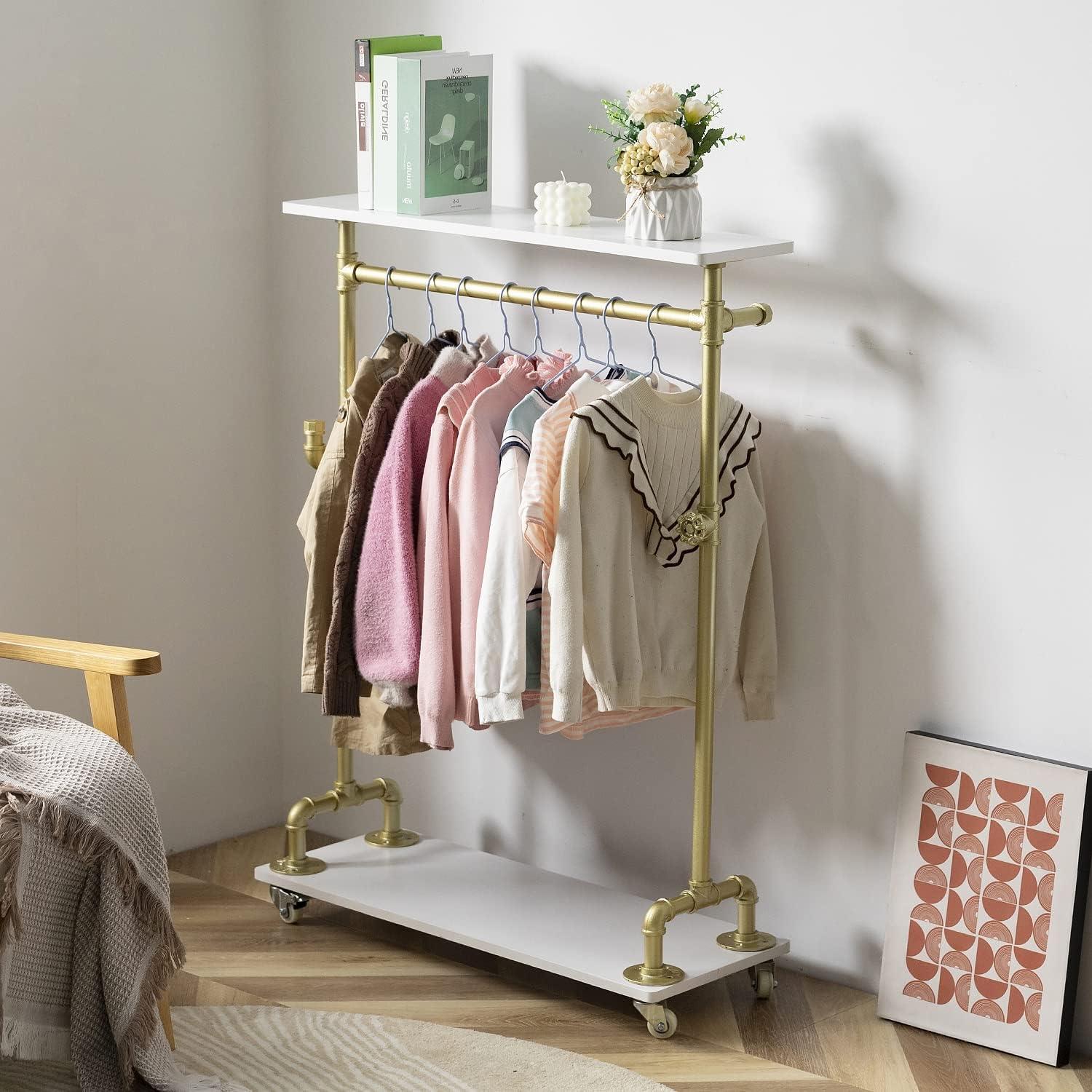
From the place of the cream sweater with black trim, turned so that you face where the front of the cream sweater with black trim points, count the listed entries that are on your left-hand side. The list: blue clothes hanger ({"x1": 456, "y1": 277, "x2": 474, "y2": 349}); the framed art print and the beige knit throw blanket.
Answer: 1

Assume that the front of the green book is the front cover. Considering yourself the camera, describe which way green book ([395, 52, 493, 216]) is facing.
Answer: facing the viewer and to the right of the viewer

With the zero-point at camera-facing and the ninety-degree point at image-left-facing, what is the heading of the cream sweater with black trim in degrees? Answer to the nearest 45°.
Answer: approximately 0°

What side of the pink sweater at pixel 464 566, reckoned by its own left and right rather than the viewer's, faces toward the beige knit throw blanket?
right

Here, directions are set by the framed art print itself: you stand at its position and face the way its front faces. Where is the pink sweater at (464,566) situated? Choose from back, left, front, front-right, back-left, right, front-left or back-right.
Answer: front-right

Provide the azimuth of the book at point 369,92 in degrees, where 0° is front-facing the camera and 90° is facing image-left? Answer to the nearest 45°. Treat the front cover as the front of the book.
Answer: approximately 315°
